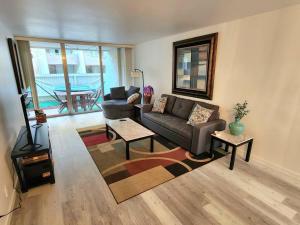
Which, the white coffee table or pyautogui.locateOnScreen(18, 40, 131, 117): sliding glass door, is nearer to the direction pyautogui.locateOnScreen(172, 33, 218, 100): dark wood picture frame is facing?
the white coffee table

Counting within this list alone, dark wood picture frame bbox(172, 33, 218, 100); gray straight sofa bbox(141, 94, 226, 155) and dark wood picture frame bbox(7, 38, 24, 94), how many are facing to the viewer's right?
1

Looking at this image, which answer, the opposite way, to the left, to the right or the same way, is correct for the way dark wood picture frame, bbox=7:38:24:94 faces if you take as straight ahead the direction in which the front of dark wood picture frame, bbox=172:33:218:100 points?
the opposite way

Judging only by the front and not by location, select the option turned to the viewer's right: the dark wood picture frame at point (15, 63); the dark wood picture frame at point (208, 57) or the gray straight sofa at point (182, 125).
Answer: the dark wood picture frame at point (15, 63)

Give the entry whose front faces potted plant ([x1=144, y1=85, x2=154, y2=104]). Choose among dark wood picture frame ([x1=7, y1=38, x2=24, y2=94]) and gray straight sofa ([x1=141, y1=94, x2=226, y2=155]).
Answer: the dark wood picture frame

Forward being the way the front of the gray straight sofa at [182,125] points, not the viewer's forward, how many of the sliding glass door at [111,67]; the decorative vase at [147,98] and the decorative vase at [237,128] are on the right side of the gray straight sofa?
2

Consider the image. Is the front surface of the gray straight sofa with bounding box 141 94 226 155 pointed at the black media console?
yes

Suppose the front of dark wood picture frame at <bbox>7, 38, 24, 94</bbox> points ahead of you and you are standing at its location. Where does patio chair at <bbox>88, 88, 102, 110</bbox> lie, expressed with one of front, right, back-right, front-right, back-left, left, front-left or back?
front-left

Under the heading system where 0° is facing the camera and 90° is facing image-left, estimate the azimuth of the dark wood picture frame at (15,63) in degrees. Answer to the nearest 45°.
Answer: approximately 270°

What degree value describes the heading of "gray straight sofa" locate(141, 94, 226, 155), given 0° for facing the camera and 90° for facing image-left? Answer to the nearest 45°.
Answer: approximately 45°

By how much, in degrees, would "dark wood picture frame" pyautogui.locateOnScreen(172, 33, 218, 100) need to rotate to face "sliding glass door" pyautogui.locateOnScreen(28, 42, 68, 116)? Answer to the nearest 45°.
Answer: approximately 45° to its right

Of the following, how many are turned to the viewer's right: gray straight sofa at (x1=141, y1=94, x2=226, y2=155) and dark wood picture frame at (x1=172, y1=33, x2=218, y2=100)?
0

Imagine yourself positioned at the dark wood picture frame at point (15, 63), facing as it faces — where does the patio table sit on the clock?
The patio table is roughly at 10 o'clock from the dark wood picture frame.

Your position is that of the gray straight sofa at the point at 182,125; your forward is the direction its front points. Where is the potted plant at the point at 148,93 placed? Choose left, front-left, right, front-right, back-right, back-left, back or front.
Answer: right

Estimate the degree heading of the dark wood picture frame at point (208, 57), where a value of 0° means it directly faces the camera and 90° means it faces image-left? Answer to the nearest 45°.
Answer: approximately 45°

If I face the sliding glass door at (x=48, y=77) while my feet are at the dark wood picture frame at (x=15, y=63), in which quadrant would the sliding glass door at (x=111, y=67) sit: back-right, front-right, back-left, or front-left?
front-right

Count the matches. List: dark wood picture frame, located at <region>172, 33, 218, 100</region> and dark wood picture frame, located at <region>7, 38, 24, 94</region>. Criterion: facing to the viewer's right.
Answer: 1
